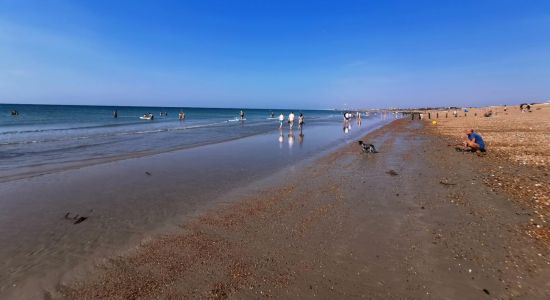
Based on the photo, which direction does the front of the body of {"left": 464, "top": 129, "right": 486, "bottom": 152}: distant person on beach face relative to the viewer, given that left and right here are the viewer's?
facing to the left of the viewer
